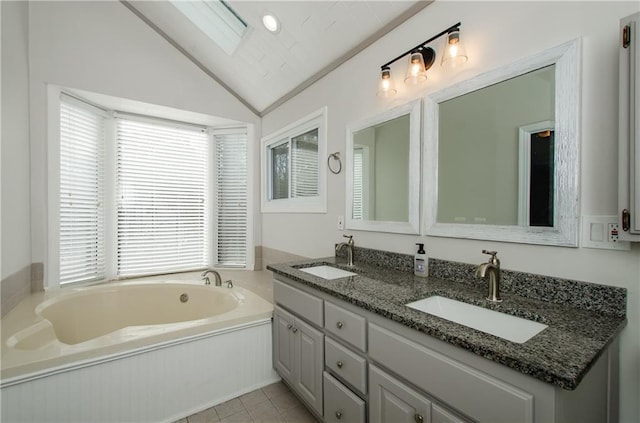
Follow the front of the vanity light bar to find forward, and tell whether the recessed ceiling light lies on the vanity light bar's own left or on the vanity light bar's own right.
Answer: on the vanity light bar's own right

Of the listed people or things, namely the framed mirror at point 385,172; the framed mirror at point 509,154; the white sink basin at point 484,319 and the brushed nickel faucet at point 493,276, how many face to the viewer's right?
0

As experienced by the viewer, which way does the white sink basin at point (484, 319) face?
facing the viewer and to the left of the viewer

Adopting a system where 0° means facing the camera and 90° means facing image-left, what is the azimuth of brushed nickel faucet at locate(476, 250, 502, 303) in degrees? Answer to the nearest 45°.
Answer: approximately 45°

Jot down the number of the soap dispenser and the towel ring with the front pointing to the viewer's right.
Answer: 0

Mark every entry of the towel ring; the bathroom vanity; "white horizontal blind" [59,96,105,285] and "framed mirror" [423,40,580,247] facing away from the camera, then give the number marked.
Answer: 0

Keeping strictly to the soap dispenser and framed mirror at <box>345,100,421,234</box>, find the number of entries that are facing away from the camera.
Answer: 0

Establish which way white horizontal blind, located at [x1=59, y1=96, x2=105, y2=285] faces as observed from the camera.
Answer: facing the viewer and to the right of the viewer

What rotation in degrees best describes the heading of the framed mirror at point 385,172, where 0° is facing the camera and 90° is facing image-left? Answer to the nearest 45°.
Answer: approximately 45°

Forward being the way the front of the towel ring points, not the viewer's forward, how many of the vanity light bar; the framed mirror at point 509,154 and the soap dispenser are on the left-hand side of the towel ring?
3

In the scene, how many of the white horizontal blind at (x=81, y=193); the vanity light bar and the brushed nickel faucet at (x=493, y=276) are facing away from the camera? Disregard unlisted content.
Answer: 0

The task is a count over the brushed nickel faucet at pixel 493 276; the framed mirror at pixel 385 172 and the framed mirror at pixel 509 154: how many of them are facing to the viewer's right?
0

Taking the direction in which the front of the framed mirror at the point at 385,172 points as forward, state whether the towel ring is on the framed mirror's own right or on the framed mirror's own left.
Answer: on the framed mirror's own right

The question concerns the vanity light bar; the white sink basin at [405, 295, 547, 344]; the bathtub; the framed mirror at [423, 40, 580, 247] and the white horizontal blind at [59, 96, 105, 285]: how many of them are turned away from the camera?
0

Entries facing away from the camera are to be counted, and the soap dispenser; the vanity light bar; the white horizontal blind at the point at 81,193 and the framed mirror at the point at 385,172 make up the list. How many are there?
0

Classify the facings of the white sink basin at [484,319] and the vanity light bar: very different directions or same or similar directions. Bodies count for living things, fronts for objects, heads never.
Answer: same or similar directions
